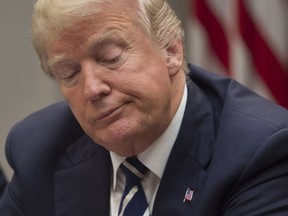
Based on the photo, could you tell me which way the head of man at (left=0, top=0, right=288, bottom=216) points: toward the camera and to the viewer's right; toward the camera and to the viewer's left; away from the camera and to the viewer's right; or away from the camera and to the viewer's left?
toward the camera and to the viewer's left

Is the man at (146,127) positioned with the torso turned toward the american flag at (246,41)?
no
